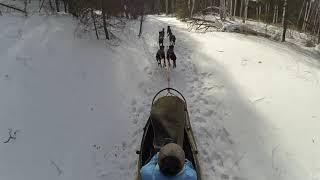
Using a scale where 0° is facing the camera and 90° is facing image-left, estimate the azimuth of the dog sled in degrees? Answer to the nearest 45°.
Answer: approximately 180°
